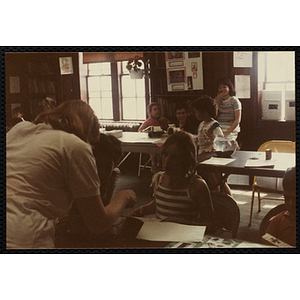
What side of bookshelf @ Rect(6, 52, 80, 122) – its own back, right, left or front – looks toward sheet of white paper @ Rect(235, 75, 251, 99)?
left

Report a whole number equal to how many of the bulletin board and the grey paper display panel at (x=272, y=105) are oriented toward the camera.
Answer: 2

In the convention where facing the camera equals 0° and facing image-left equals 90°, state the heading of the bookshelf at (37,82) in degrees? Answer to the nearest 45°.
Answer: approximately 0°

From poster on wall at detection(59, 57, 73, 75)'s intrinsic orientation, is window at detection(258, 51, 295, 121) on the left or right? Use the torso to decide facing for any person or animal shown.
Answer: on its left
